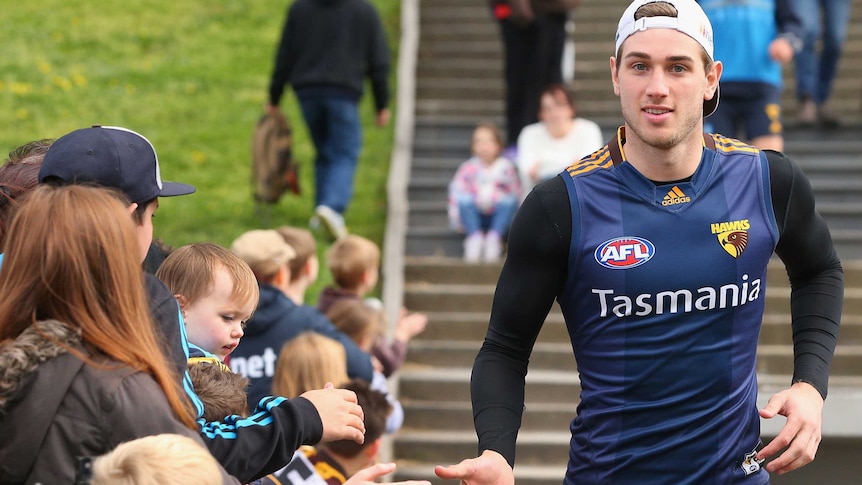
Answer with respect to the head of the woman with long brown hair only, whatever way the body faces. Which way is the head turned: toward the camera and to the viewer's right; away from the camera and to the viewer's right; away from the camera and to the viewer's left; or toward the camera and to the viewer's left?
away from the camera and to the viewer's right

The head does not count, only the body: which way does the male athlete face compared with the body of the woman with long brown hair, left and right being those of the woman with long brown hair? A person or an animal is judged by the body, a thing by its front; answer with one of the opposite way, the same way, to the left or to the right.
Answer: the opposite way

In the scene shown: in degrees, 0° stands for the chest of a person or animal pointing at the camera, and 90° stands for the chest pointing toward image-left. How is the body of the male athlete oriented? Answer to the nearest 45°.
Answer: approximately 0°

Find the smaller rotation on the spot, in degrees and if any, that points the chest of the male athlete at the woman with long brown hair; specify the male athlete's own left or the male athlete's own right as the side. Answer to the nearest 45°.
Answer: approximately 45° to the male athlete's own right

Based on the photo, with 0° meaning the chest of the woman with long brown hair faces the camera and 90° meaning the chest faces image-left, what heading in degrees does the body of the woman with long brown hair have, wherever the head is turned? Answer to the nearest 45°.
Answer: approximately 225°

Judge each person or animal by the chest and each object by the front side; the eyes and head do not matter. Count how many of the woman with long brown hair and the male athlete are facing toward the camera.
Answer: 1

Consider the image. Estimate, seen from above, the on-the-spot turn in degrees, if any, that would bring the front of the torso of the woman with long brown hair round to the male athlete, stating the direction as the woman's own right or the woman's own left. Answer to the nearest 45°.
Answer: approximately 45° to the woman's own right
